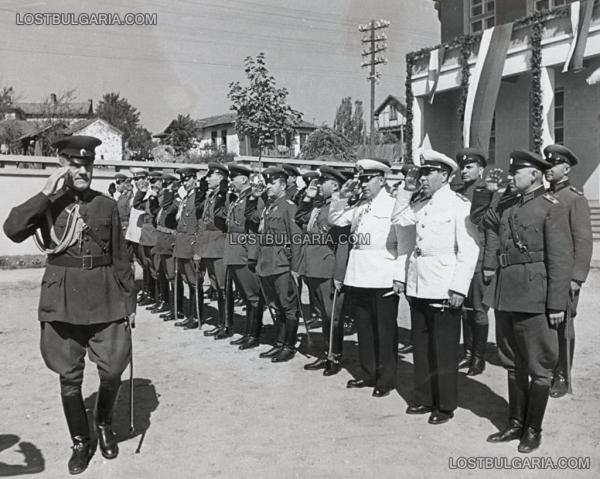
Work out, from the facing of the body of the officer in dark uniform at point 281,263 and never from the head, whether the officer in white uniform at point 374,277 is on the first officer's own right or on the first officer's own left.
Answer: on the first officer's own left

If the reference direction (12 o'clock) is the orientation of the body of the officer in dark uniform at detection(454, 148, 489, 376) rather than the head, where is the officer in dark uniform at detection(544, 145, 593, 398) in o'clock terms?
the officer in dark uniform at detection(544, 145, 593, 398) is roughly at 9 o'clock from the officer in dark uniform at detection(454, 148, 489, 376).

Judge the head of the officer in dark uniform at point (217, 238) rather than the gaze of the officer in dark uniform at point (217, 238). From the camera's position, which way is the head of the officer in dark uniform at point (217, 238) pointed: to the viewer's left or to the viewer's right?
to the viewer's left

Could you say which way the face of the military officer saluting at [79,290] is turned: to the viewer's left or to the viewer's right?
to the viewer's right

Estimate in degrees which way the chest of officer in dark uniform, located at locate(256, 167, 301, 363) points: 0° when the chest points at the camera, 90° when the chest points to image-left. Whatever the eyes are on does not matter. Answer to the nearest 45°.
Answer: approximately 45°

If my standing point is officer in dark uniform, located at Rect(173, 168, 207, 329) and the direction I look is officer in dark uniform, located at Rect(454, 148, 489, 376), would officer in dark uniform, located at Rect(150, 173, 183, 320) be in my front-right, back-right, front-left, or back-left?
back-left

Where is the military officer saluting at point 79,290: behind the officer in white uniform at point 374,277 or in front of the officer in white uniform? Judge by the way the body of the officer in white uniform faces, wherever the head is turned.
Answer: in front

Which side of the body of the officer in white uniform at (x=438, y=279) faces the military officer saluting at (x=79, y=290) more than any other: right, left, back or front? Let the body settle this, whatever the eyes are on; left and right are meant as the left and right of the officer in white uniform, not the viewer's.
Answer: front

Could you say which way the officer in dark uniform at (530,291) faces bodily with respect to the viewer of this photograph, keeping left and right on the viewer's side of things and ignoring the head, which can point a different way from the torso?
facing the viewer and to the left of the viewer

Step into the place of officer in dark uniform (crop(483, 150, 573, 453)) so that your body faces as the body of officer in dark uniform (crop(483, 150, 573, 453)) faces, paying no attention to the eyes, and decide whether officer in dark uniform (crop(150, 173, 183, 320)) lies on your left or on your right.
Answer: on your right

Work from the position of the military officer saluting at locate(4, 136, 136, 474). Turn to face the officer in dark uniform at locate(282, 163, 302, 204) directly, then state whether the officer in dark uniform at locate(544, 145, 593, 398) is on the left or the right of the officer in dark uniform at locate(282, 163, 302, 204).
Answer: right

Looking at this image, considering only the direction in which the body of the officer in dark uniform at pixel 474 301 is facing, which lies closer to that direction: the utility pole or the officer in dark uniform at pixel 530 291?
the officer in dark uniform

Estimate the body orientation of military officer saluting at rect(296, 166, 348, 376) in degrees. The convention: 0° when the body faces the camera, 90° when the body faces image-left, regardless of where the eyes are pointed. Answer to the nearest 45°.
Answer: approximately 45°

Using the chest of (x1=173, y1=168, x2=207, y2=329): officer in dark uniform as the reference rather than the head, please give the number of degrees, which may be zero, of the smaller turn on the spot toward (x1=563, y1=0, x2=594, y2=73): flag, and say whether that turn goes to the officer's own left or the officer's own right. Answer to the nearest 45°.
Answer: approximately 180°

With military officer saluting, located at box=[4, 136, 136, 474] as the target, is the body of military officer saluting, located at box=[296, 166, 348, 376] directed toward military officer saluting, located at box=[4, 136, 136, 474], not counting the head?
yes

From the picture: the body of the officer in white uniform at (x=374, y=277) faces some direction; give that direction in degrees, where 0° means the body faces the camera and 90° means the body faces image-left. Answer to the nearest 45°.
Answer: approximately 45°
